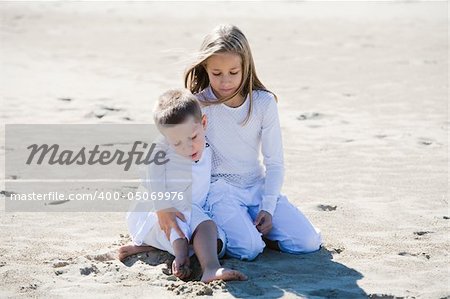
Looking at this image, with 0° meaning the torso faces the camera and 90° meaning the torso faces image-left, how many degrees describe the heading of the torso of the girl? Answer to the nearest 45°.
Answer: approximately 0°
